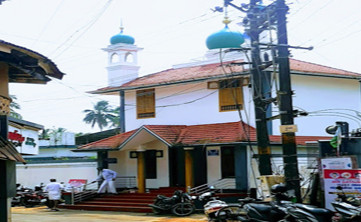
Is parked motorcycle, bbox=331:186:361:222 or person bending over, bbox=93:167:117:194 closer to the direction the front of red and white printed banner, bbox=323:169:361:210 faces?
the parked motorcycle

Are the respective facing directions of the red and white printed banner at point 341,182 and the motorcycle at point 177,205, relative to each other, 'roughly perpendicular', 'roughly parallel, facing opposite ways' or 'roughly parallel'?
roughly perpendicular

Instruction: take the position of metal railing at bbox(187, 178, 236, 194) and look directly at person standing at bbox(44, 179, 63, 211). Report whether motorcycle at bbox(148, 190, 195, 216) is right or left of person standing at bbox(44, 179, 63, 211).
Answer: left

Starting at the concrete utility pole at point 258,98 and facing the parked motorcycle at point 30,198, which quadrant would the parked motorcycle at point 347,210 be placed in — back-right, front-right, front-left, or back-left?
back-left

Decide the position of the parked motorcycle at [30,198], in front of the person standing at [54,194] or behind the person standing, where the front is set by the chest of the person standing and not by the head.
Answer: in front

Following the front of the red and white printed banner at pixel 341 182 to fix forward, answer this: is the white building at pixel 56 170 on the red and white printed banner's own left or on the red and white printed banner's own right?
on the red and white printed banner's own right

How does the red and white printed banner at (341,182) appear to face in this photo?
toward the camera

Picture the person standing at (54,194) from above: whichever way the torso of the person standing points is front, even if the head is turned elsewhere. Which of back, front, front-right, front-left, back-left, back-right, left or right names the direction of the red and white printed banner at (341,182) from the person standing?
back-right
